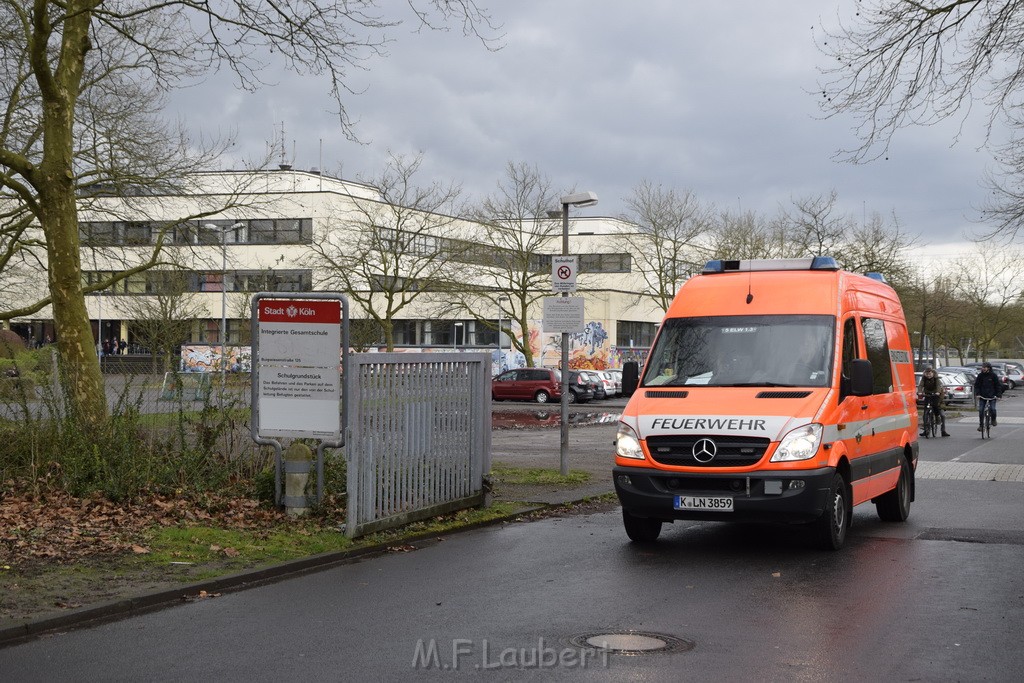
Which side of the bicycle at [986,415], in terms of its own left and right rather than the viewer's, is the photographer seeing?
front

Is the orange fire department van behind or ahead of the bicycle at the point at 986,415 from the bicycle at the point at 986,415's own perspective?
ahead

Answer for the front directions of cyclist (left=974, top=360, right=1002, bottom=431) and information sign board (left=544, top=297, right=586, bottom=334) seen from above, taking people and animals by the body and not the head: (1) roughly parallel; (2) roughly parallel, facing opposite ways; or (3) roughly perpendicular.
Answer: roughly parallel

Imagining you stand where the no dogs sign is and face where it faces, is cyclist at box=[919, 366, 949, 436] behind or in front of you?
behind

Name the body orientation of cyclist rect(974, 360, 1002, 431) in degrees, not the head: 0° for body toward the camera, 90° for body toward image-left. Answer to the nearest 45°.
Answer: approximately 0°

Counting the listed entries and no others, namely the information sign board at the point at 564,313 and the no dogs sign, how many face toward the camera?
2

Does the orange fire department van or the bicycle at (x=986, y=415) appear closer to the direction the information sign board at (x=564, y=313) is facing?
the orange fire department van

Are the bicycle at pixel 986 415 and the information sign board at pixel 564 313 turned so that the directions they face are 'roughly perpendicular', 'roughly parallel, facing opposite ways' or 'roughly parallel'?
roughly parallel

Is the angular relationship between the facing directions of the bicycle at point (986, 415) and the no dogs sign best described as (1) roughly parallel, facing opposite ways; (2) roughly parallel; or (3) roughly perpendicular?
roughly parallel

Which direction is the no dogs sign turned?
toward the camera

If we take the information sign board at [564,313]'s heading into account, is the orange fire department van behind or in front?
in front

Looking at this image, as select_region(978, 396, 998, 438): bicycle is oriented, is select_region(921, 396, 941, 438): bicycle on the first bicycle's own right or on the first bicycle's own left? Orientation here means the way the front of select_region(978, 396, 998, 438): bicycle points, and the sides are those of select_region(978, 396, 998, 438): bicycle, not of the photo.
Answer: on the first bicycle's own right

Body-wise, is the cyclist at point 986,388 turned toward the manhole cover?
yes

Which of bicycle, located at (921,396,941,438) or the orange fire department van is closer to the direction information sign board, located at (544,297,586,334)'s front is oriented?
the orange fire department van

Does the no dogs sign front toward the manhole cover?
yes

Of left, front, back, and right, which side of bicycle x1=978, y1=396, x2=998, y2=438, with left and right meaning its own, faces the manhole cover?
front
